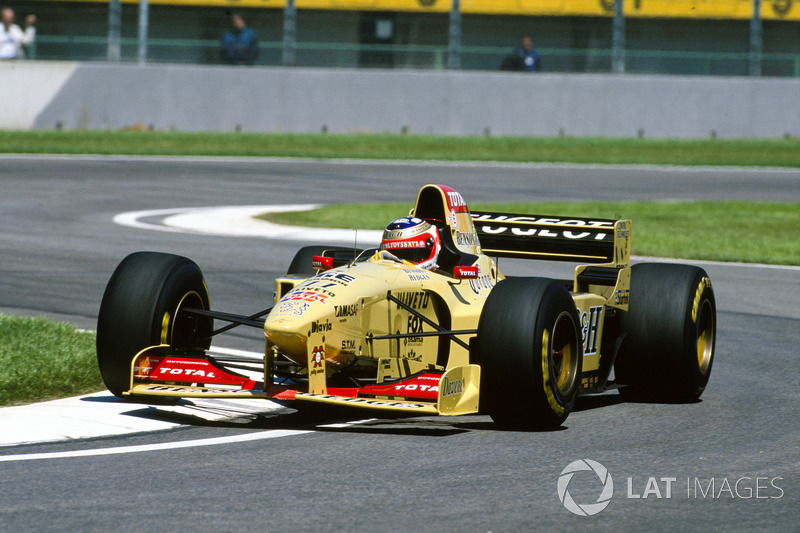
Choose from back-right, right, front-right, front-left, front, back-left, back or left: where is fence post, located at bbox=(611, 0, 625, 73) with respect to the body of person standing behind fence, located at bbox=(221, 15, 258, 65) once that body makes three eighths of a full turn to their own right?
back-right

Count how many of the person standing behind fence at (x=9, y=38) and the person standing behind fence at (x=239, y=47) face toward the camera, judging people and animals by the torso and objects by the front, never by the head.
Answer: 2

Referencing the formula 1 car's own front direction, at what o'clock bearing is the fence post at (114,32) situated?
The fence post is roughly at 4 o'clock from the formula 1 car.

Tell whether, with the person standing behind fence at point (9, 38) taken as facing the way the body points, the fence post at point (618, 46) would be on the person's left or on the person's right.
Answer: on the person's left

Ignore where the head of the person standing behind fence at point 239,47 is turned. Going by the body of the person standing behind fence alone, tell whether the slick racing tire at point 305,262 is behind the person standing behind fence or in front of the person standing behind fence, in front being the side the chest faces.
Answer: in front

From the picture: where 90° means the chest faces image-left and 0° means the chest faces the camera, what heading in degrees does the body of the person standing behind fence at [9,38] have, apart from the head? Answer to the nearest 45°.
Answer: approximately 0°

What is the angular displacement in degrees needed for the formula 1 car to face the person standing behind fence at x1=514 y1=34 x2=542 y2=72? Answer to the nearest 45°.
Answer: approximately 135° to its right

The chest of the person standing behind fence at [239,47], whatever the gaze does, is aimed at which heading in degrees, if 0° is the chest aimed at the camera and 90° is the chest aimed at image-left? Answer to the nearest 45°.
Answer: approximately 0°

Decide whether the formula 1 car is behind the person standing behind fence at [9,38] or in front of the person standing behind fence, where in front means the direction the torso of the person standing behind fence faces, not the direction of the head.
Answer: in front

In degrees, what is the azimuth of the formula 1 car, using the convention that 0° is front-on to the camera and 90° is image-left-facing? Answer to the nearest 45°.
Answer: approximately 45°
